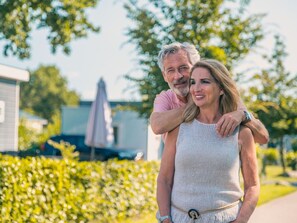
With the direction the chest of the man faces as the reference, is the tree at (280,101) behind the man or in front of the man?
behind

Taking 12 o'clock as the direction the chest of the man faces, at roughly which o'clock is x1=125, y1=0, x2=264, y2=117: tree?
The tree is roughly at 6 o'clock from the man.

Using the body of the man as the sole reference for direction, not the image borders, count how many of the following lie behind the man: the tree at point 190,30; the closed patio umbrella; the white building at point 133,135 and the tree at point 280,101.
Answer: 4

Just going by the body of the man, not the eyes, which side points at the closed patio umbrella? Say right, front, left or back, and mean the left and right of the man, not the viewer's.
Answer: back

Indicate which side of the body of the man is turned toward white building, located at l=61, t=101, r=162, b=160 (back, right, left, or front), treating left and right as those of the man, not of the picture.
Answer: back

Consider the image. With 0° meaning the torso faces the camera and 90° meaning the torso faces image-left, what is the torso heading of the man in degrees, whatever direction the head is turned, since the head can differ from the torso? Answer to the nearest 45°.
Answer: approximately 0°
